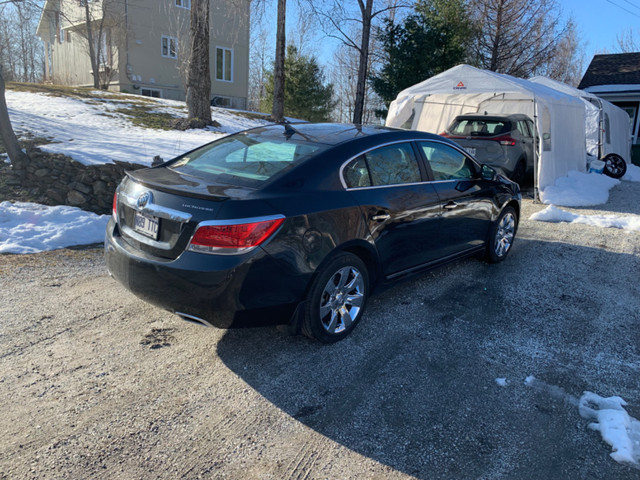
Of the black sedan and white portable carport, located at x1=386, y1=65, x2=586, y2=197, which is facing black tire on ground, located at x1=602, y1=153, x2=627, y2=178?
the black sedan

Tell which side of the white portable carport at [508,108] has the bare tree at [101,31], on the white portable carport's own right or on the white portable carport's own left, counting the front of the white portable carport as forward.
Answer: on the white portable carport's own right

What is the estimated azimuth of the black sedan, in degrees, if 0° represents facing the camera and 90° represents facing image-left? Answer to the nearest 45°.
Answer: approximately 225°

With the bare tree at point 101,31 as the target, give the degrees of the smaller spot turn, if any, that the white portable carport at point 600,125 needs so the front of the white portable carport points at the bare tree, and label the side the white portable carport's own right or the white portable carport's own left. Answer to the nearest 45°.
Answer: approximately 45° to the white portable carport's own right

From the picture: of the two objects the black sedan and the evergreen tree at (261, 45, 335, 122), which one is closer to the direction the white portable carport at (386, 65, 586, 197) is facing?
the black sedan

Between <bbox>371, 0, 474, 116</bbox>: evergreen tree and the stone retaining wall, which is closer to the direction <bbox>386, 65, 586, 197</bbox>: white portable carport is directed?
the stone retaining wall

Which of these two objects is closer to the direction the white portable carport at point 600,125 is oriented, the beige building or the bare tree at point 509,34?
the beige building

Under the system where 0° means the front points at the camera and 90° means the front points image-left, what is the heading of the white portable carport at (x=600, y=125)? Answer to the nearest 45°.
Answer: approximately 45°

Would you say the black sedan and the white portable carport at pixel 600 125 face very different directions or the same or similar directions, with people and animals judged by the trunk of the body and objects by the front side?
very different directions

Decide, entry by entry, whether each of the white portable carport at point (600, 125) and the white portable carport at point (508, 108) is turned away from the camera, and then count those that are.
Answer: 0

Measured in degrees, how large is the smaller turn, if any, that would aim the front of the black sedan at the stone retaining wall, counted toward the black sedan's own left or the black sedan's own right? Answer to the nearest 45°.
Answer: approximately 90° to the black sedan's own left

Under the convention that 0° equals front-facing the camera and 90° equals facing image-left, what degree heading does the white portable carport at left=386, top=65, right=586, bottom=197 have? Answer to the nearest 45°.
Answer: approximately 45°

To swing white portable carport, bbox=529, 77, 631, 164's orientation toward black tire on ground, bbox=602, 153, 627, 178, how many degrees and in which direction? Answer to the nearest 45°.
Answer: approximately 45° to its left

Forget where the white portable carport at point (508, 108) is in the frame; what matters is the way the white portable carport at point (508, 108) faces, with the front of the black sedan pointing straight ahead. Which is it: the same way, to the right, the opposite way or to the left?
the opposite way
